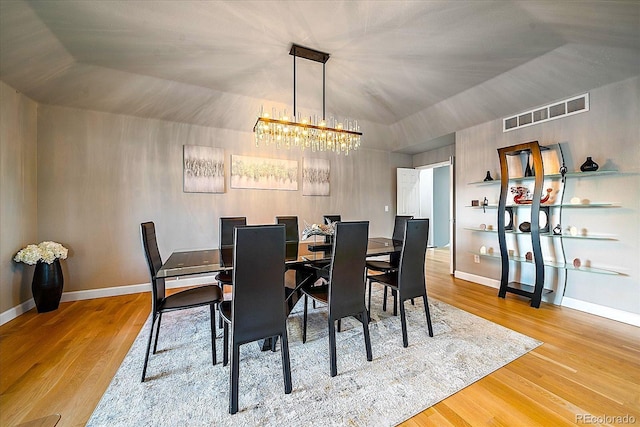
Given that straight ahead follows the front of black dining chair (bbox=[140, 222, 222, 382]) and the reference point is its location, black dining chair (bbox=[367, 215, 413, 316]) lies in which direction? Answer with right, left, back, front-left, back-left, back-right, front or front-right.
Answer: front

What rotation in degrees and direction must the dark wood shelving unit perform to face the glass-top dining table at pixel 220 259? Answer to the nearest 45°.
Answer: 0° — it already faces it

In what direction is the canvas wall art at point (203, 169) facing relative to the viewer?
toward the camera

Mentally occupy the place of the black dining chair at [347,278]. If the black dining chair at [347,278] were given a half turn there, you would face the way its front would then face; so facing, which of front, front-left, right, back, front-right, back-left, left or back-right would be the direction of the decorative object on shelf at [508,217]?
left

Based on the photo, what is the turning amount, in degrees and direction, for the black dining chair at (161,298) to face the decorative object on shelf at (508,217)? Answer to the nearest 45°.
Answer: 0° — it already faces it

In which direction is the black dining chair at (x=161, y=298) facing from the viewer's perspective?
to the viewer's right

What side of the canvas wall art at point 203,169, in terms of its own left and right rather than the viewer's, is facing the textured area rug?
front

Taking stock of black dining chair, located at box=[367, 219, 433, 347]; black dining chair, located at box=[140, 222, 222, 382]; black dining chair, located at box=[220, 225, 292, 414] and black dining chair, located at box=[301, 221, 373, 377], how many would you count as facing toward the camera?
0

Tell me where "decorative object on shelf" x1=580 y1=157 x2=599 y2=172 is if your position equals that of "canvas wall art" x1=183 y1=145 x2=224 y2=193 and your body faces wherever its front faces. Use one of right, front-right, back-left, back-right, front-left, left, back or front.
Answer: front-left

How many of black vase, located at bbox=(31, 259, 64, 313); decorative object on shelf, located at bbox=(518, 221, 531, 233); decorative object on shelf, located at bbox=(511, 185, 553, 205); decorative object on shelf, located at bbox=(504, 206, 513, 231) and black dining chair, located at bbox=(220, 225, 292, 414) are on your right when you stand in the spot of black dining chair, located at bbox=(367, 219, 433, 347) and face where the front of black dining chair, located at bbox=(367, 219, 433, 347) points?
3

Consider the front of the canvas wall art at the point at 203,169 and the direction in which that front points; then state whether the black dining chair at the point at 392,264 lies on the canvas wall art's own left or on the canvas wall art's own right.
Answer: on the canvas wall art's own left

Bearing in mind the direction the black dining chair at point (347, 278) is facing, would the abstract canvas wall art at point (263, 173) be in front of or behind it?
in front

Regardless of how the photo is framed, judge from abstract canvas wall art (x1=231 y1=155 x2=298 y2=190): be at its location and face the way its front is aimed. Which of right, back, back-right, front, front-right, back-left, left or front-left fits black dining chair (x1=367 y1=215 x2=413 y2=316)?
front

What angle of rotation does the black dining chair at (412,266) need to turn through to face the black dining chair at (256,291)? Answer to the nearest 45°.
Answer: approximately 90° to its left

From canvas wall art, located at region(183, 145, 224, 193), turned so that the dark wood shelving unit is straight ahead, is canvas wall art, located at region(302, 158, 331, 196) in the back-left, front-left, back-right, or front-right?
front-left

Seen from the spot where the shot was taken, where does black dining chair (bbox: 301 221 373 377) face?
facing away from the viewer and to the left of the viewer

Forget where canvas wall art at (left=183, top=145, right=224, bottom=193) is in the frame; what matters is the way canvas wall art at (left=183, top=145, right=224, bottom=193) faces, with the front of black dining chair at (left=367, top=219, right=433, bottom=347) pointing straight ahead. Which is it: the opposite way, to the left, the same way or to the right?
the opposite way

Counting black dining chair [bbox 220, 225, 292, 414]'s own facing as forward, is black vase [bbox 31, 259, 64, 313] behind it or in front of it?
in front

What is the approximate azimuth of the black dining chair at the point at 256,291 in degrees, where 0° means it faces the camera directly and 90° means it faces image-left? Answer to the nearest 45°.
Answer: approximately 135°
